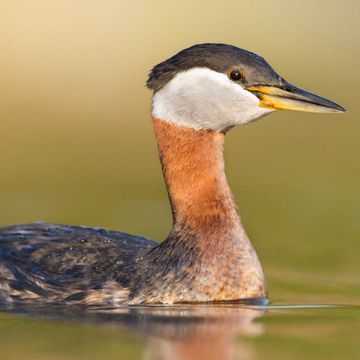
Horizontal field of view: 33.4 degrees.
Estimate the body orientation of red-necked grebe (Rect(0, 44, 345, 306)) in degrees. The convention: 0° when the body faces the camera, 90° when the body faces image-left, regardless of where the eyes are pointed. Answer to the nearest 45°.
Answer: approximately 270°
